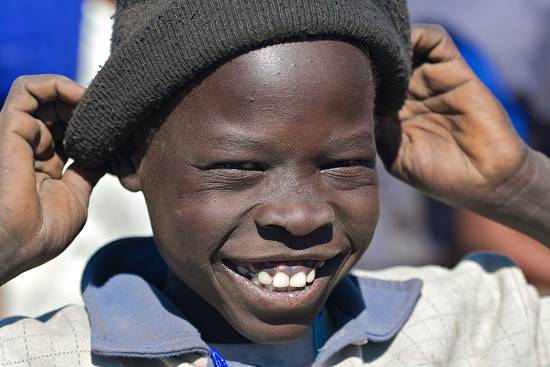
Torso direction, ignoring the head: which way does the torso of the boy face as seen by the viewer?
toward the camera
